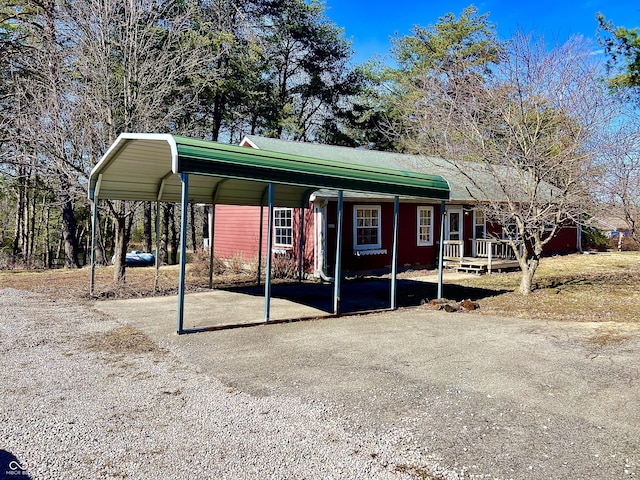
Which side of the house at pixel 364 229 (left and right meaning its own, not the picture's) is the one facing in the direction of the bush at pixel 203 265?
right

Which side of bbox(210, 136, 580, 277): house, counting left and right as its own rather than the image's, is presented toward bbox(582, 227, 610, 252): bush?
left

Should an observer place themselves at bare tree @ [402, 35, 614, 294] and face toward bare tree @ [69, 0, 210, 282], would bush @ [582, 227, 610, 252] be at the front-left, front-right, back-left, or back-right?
back-right

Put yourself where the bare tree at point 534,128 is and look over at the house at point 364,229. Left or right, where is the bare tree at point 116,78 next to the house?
left

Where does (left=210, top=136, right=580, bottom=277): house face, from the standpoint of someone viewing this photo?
facing the viewer and to the right of the viewer

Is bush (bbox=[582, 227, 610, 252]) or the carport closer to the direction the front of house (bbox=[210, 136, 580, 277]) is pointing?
the carport

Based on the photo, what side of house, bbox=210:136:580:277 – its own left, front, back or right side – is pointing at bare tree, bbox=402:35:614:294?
front

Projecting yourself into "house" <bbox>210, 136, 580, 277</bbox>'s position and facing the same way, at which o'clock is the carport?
The carport is roughly at 2 o'clock from the house.

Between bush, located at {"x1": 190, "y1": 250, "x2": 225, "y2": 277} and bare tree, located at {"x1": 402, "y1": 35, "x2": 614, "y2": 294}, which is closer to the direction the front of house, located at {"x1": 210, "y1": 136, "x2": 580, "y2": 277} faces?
the bare tree
